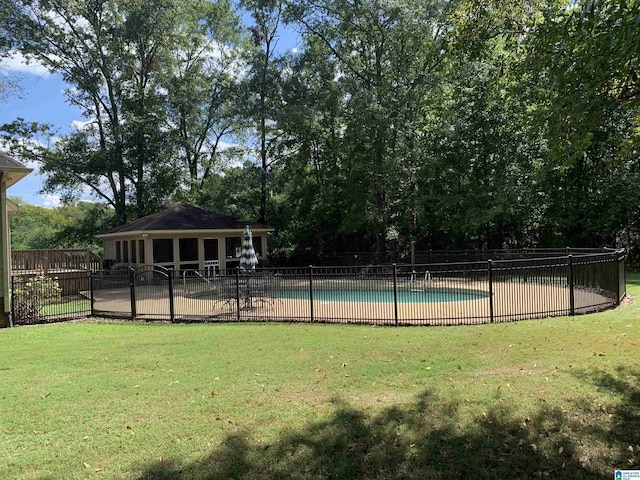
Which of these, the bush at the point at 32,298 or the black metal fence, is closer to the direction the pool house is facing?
the black metal fence

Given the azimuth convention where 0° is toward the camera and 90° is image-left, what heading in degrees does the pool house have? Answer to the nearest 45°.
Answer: approximately 315°

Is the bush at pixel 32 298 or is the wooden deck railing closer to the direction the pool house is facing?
the bush

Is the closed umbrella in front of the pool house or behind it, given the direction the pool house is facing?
in front
